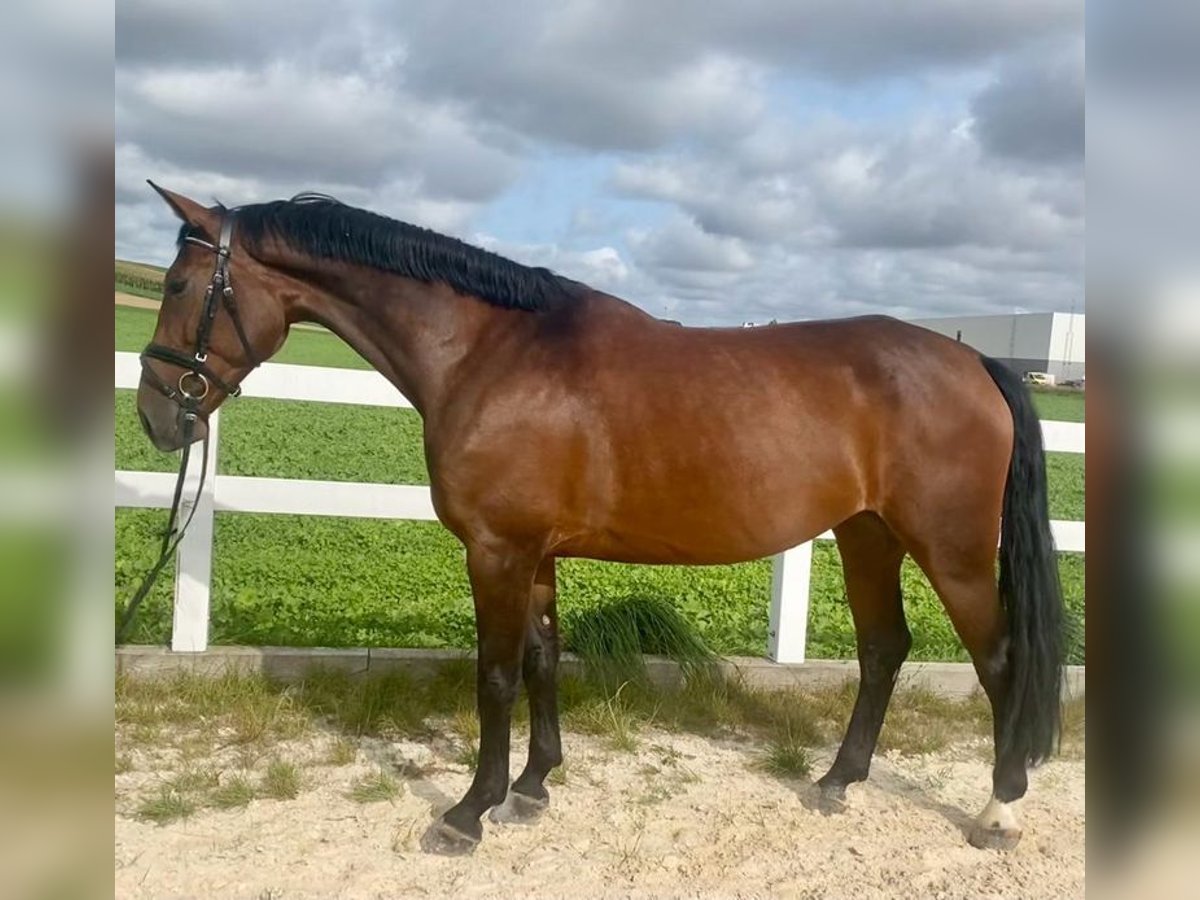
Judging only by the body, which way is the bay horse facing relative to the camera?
to the viewer's left

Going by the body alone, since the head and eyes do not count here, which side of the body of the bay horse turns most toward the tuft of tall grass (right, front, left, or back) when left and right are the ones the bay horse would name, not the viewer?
right
